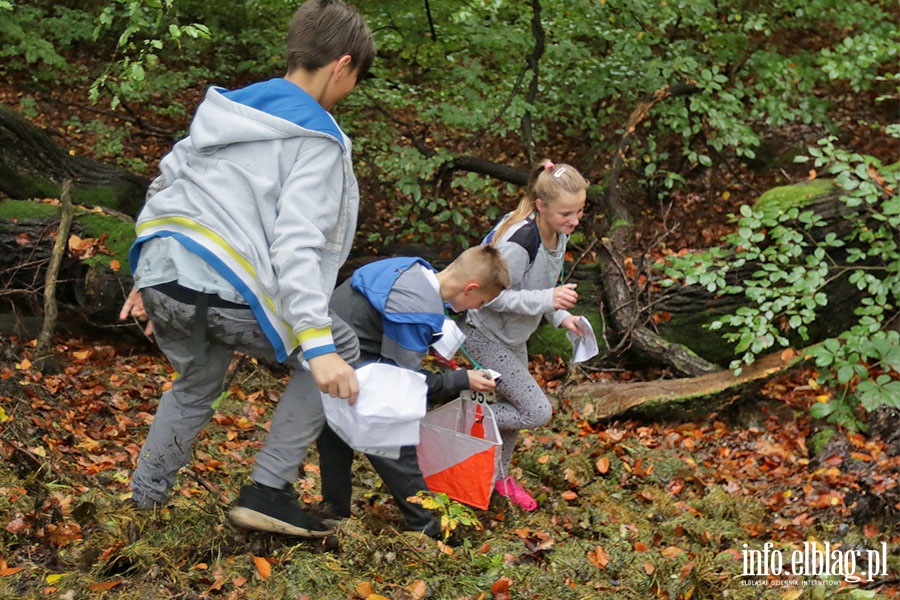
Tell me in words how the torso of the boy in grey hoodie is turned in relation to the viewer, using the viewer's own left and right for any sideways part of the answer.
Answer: facing away from the viewer and to the right of the viewer

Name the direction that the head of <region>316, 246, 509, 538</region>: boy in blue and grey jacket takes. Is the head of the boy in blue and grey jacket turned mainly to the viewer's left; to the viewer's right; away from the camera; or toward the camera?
to the viewer's right

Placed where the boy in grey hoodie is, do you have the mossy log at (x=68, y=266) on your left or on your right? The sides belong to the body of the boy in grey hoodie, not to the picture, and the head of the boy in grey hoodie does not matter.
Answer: on your left

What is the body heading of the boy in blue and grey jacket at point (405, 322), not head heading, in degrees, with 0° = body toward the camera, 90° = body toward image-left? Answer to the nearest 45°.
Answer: approximately 270°

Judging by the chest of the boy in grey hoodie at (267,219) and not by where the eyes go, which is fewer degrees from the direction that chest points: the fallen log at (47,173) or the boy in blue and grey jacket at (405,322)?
the boy in blue and grey jacket

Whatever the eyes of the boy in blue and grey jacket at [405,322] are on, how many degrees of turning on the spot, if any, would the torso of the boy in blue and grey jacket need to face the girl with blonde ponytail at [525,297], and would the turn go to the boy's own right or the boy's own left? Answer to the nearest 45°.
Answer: approximately 45° to the boy's own left

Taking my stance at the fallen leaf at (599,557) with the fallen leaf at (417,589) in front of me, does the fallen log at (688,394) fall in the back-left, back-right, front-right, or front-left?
back-right

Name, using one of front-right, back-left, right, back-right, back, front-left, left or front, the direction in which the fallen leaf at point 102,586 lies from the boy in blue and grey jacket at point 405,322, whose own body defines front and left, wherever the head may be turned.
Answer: back-right

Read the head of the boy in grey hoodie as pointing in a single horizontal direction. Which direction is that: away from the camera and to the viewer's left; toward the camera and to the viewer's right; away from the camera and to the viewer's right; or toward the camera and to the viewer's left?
away from the camera and to the viewer's right
